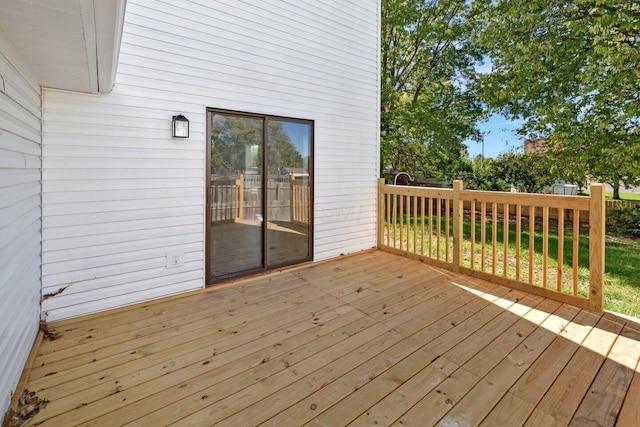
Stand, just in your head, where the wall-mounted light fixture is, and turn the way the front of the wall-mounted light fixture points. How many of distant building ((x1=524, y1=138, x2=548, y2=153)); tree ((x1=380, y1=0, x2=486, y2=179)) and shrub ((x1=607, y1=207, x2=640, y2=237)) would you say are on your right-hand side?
0

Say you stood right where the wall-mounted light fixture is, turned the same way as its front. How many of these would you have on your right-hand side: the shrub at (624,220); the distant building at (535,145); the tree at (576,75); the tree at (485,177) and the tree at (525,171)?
0

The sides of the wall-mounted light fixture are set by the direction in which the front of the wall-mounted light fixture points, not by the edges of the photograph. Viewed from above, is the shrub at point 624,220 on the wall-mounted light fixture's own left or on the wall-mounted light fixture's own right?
on the wall-mounted light fixture's own left

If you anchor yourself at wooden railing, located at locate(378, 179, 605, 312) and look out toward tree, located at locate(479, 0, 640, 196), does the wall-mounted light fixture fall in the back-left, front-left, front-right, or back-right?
back-left

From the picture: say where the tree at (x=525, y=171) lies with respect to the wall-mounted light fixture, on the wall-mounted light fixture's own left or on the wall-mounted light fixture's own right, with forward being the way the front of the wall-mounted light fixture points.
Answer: on the wall-mounted light fixture's own left

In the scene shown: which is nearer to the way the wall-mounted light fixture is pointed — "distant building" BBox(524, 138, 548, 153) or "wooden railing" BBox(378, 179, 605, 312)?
the wooden railing

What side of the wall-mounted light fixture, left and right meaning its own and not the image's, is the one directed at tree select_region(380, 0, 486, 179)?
left

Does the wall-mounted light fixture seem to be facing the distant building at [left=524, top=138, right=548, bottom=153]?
no

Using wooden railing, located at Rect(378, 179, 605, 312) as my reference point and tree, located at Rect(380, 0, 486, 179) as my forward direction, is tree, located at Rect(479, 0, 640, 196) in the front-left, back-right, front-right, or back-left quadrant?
front-right

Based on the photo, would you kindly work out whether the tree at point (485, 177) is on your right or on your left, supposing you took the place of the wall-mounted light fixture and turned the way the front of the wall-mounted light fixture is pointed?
on your left

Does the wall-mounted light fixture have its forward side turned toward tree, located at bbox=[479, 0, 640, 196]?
no
